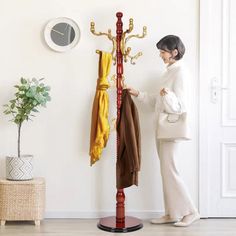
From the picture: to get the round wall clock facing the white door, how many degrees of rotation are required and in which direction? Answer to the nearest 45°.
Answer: approximately 90° to its left

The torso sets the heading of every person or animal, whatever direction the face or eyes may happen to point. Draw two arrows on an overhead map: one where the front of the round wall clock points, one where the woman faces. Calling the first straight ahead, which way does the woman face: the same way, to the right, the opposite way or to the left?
to the right

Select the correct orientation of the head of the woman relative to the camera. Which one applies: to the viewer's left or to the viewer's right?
to the viewer's left

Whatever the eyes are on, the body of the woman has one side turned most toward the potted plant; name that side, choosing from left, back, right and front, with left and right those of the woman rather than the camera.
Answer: front

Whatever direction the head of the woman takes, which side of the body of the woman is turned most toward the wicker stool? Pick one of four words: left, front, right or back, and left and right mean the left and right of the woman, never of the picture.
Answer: front

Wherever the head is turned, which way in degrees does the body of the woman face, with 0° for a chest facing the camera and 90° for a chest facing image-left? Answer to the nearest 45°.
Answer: approximately 90°

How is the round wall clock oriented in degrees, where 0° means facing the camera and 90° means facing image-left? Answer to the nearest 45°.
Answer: approximately 0°

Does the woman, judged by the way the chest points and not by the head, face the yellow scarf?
yes
